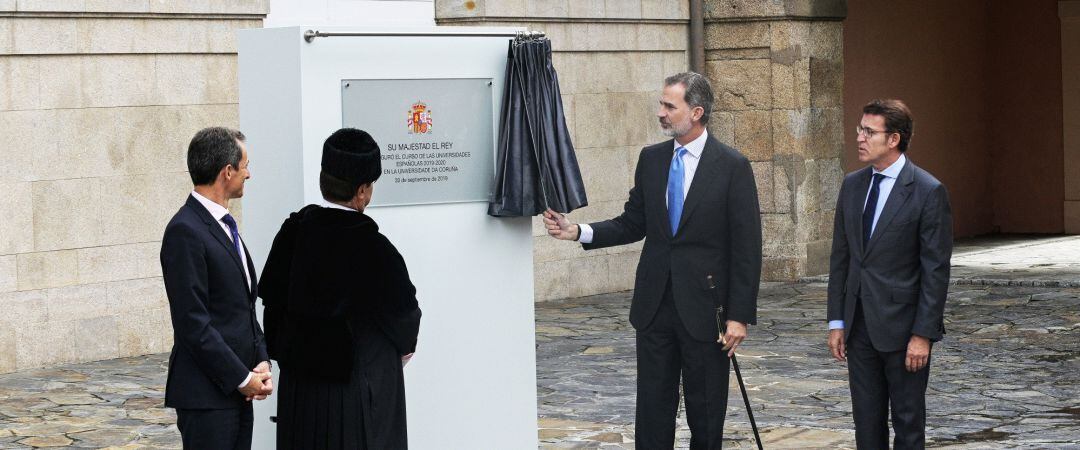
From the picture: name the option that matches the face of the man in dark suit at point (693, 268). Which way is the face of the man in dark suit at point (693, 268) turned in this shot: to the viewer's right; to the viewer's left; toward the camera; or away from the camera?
to the viewer's left

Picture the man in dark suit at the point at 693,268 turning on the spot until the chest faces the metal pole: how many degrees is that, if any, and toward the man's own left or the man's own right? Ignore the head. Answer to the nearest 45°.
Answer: approximately 45° to the man's own right

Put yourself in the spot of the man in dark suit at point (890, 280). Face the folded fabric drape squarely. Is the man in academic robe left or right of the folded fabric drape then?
left

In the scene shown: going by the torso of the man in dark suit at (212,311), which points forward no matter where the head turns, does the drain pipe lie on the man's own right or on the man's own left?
on the man's own left

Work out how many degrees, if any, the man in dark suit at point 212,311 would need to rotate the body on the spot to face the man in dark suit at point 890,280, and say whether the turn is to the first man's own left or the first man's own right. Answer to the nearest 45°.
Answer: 0° — they already face them

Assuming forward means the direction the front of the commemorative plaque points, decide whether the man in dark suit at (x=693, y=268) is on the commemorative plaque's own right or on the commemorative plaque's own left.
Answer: on the commemorative plaque's own left

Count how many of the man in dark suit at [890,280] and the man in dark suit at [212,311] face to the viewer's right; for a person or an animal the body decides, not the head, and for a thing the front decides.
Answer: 1

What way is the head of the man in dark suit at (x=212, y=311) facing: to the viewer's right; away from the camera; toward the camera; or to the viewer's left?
to the viewer's right

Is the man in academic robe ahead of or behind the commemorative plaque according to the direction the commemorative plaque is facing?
ahead

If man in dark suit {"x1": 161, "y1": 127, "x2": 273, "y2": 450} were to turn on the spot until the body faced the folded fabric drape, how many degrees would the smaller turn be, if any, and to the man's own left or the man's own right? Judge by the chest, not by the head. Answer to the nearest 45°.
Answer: approximately 45° to the man's own left

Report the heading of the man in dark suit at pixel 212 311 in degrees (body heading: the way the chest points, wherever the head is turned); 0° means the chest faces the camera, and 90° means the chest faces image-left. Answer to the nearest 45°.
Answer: approximately 270°
